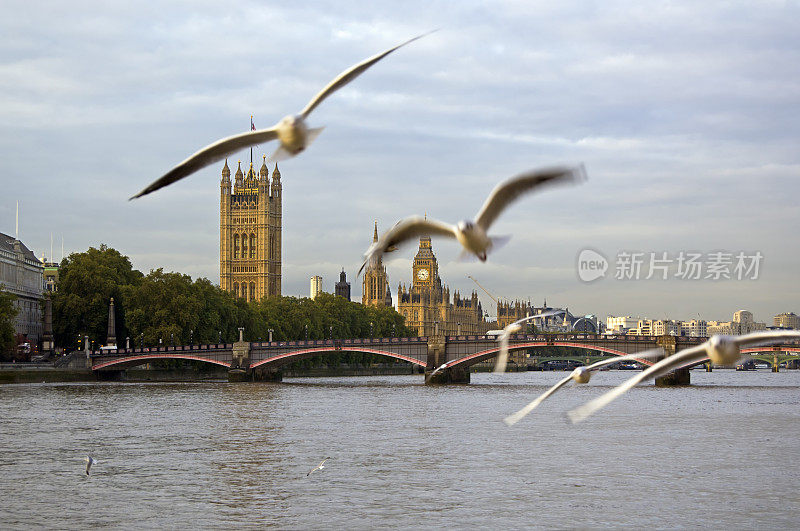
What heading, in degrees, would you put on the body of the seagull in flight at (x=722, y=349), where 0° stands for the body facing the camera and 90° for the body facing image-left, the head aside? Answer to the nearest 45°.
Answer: approximately 0°

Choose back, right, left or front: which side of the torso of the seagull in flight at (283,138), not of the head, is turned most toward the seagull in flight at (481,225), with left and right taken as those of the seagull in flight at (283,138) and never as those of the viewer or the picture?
left

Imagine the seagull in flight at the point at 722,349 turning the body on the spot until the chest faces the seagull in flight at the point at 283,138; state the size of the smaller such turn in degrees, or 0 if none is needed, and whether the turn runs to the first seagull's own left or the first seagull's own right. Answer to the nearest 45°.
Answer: approximately 45° to the first seagull's own right

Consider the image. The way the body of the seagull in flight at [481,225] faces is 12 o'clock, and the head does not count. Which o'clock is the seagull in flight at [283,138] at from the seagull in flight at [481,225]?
the seagull in flight at [283,138] is roughly at 2 o'clock from the seagull in flight at [481,225].

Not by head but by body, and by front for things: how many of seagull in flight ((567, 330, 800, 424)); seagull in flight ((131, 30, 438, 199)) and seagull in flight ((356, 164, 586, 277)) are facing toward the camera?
3

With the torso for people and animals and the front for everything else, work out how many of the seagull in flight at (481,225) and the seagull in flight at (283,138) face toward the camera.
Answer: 2

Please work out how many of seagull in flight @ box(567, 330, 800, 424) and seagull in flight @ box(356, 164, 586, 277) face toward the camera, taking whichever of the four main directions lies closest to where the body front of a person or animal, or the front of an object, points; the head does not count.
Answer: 2

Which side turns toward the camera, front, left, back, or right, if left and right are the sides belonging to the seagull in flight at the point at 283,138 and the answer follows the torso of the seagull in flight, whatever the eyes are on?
front
